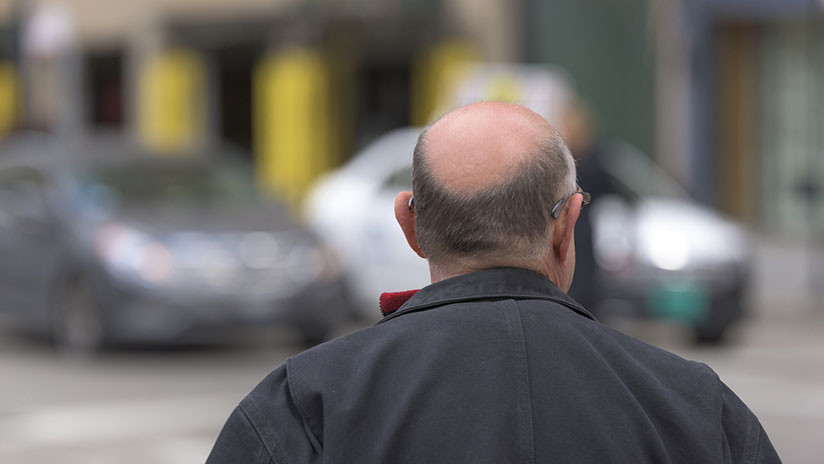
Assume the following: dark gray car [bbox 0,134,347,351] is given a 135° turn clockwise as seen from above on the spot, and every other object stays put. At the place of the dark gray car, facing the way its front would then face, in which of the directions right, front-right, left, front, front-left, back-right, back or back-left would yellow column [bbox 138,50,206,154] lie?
right

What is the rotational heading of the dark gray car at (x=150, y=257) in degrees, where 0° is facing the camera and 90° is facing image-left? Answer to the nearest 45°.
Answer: approximately 315°

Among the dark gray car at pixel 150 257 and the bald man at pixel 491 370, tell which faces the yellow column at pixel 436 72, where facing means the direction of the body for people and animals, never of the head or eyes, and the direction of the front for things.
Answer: the bald man

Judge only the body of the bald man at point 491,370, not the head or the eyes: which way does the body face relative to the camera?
away from the camera

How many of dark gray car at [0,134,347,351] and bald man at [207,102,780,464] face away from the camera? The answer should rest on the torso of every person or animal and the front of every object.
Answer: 1

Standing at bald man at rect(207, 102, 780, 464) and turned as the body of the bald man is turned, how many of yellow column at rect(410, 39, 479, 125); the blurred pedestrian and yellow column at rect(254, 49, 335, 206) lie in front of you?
3

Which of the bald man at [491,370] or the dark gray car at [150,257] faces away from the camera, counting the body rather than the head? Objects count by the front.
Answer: the bald man
